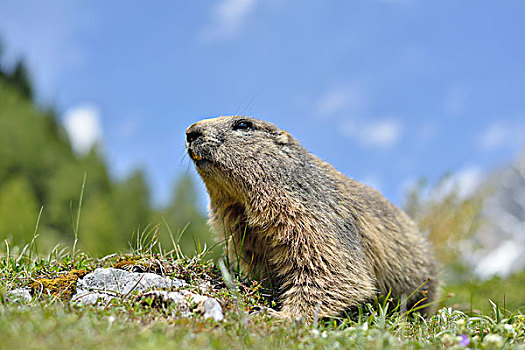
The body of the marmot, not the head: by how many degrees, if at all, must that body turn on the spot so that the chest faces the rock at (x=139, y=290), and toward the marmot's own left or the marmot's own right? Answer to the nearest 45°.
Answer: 0° — it already faces it

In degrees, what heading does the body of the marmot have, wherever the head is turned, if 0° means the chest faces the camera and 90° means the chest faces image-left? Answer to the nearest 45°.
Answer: approximately 45°

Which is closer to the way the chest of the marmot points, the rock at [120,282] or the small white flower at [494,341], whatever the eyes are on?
the rock

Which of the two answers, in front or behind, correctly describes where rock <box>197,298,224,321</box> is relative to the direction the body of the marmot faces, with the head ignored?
in front

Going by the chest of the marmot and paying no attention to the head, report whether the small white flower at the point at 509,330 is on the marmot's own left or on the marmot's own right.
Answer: on the marmot's own left

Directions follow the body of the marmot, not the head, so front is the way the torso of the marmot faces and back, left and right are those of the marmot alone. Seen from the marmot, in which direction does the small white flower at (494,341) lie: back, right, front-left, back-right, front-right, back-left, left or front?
left

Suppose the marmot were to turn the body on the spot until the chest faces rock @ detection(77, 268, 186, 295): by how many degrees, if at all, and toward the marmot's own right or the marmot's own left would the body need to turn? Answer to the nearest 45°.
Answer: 0° — it already faces it

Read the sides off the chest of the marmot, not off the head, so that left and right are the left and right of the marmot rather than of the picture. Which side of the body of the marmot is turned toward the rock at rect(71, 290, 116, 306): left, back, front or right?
front

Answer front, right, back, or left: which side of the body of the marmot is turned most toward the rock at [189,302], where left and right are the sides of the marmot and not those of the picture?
front
